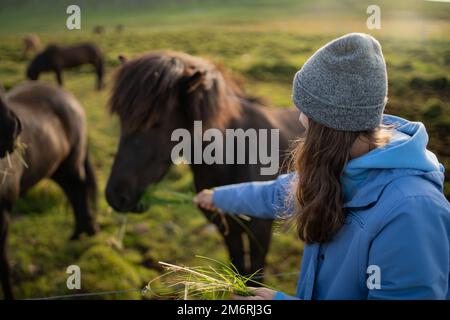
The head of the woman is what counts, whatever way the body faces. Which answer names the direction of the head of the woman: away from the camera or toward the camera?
away from the camera

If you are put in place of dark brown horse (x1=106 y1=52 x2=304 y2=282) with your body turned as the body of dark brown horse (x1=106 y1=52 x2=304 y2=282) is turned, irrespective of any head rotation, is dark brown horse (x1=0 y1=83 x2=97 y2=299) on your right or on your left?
on your right

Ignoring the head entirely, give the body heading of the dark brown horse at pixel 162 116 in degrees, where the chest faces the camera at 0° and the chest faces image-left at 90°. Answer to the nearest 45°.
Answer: approximately 45°

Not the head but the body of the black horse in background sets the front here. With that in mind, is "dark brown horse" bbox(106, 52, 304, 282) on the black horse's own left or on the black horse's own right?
on the black horse's own left

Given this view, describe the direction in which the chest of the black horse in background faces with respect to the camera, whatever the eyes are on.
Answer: to the viewer's left

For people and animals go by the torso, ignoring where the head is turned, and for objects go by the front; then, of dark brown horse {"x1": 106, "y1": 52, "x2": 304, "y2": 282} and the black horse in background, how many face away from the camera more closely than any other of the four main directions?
0

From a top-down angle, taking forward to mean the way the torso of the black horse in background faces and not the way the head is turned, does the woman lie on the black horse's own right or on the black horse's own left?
on the black horse's own left
